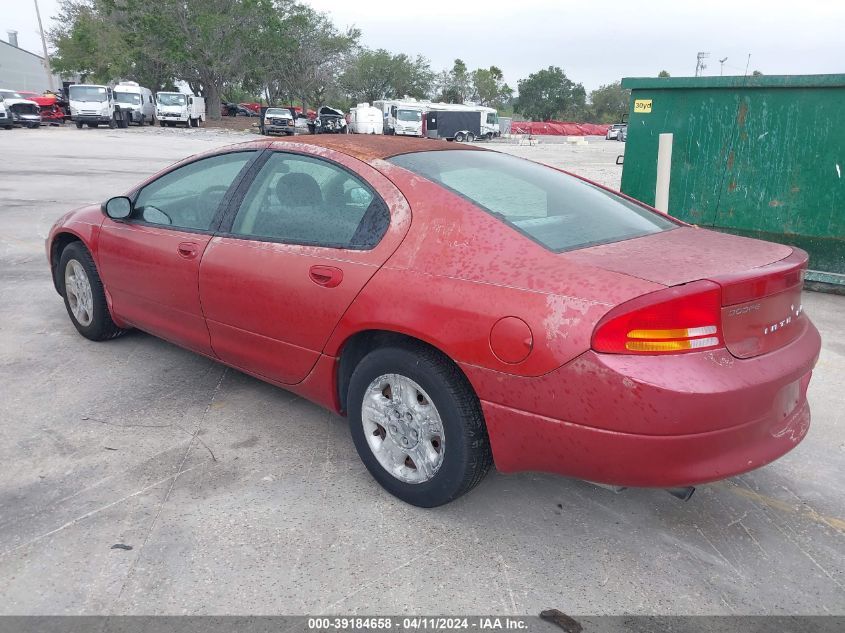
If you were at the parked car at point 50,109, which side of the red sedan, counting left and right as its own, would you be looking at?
front

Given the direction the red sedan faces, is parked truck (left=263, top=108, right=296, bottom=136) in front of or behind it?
in front

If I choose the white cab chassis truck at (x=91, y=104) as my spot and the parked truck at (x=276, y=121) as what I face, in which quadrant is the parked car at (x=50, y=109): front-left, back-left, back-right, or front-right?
back-left

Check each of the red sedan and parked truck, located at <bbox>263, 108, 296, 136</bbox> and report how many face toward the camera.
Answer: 1

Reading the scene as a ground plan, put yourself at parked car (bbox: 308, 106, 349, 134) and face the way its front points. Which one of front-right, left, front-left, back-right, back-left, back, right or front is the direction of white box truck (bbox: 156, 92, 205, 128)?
right

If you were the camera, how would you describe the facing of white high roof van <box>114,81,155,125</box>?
facing the viewer and to the left of the viewer

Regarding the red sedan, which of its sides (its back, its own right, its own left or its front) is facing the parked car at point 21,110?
front

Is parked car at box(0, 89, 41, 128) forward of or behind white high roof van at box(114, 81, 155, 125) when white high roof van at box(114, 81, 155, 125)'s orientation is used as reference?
forward

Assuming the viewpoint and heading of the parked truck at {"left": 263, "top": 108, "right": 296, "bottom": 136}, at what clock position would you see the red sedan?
The red sedan is roughly at 12 o'clock from the parked truck.

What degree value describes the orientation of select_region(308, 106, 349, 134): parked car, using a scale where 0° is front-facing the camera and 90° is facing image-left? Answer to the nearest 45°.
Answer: approximately 0°

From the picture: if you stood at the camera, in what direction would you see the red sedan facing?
facing away from the viewer and to the left of the viewer

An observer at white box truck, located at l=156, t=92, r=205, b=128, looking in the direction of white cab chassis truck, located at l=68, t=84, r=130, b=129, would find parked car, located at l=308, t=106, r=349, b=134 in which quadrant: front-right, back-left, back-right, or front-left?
back-left

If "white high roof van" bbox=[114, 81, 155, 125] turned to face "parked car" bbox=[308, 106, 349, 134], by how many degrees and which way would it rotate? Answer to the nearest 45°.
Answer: approximately 45° to its left
